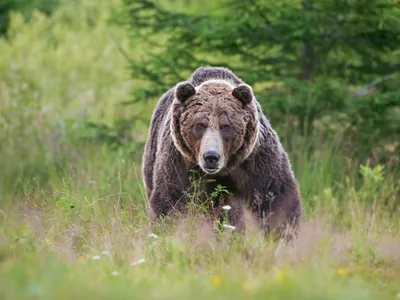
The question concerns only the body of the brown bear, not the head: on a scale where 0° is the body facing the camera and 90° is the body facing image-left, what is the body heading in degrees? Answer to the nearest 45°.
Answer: approximately 0°

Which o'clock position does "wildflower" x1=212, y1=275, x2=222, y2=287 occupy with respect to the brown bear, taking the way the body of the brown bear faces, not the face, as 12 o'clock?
The wildflower is roughly at 12 o'clock from the brown bear.

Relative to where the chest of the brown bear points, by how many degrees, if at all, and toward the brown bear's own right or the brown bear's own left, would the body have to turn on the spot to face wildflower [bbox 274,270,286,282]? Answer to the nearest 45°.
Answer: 0° — it already faces it
